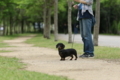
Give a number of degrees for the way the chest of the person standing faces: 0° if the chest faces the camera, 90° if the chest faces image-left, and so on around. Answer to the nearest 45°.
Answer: approximately 90°
